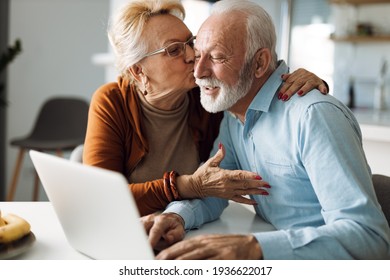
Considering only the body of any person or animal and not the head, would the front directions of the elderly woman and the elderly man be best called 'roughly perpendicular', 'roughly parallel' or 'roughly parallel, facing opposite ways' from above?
roughly perpendicular

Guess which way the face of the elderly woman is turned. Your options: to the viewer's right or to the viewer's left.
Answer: to the viewer's right

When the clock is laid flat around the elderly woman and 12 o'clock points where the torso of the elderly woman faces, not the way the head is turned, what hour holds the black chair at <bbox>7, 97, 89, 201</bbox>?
The black chair is roughly at 7 o'clock from the elderly woman.

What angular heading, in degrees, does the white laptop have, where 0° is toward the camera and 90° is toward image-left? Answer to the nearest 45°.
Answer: approximately 225°

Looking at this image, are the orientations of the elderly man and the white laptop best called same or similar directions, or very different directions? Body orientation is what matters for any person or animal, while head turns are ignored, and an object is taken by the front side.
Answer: very different directions
